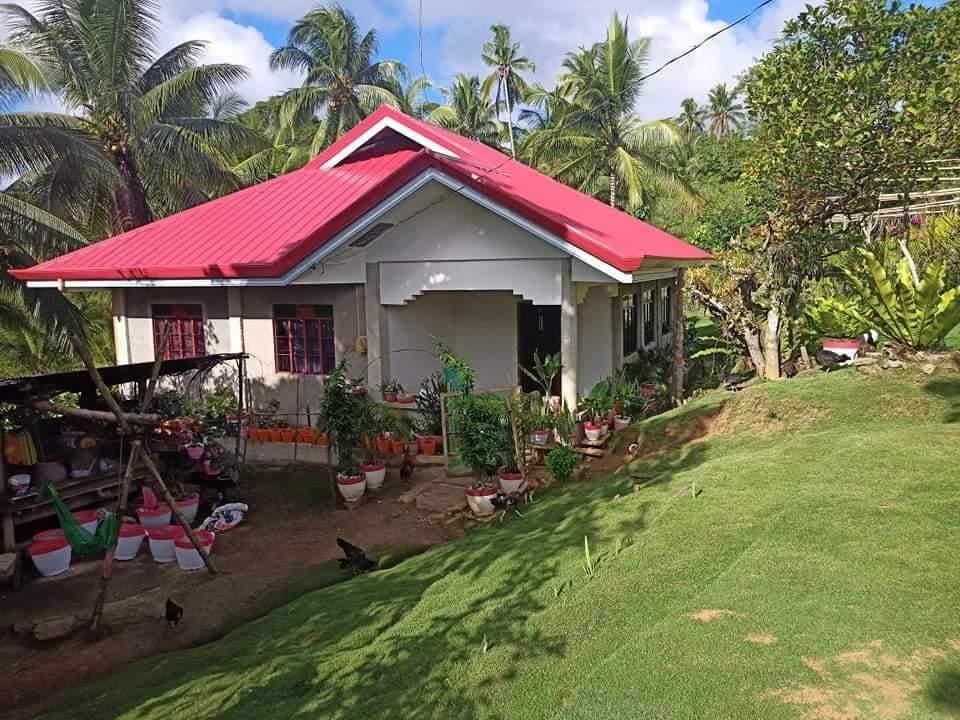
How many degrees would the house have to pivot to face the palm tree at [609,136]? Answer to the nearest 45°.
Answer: approximately 135° to its left

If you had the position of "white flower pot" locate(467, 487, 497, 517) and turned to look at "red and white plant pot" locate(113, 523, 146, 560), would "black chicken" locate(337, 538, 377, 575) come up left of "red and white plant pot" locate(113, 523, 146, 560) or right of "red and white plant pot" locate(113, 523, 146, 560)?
left

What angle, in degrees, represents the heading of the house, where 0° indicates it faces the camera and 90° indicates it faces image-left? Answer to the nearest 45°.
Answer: approximately 0°

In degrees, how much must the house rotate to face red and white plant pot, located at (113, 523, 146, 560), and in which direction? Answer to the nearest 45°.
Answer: approximately 45° to its right

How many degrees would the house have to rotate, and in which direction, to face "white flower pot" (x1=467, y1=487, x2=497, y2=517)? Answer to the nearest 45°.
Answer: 0° — it already faces it

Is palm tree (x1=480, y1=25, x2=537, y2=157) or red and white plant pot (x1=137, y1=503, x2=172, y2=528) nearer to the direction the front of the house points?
the red and white plant pot

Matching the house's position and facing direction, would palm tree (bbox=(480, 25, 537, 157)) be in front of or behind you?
behind

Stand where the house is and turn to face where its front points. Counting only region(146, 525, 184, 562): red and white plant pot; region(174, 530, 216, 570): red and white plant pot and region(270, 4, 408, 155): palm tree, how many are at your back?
1

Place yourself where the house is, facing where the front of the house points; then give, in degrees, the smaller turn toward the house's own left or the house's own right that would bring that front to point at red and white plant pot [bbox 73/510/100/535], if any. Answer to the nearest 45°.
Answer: approximately 45° to the house's own right
